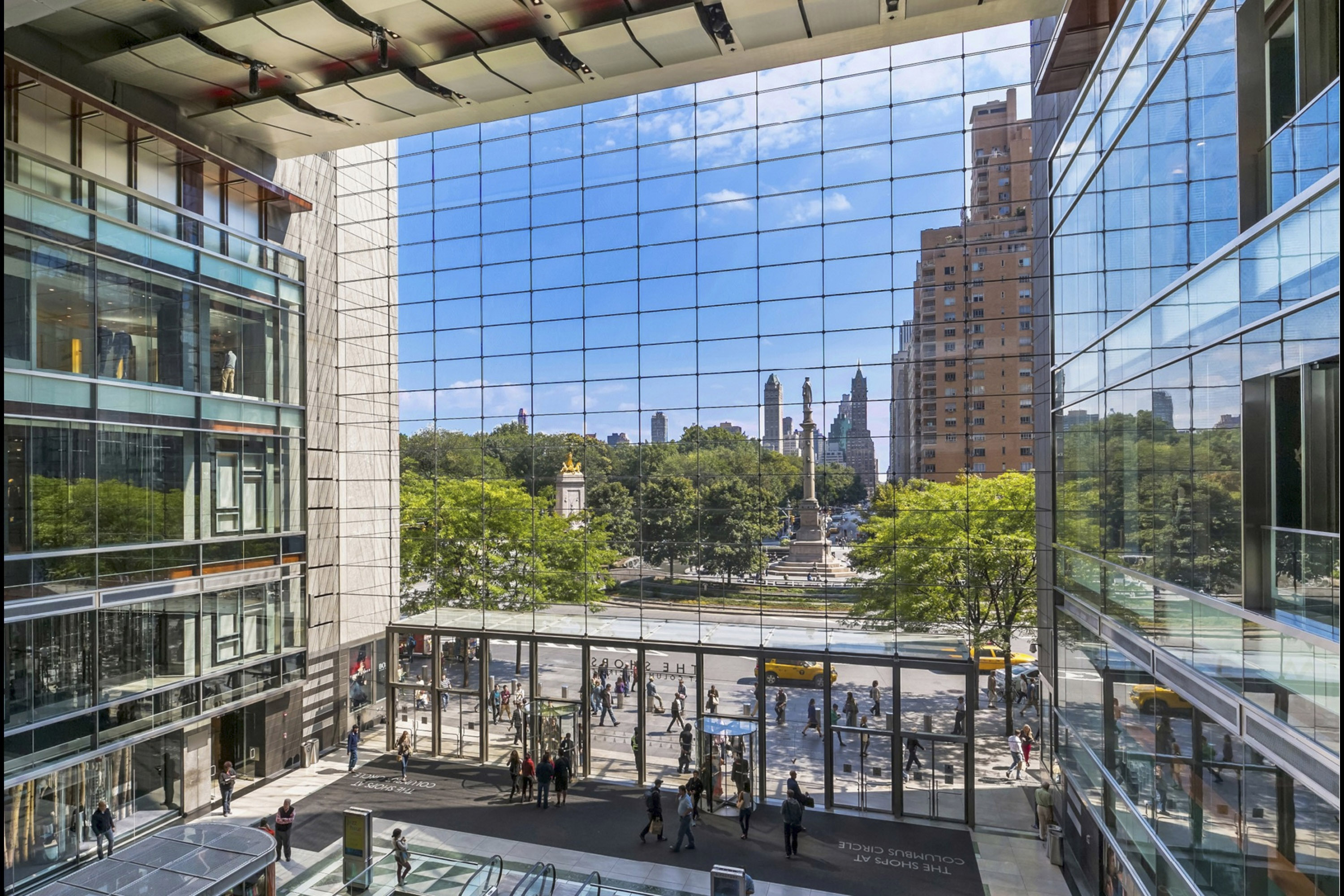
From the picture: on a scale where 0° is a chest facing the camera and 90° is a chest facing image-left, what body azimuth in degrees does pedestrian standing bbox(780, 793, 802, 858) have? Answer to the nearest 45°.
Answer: approximately 180°

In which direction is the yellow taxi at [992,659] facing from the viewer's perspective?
to the viewer's right

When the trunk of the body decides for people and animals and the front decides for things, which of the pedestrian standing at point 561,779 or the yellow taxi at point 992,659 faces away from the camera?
the pedestrian standing

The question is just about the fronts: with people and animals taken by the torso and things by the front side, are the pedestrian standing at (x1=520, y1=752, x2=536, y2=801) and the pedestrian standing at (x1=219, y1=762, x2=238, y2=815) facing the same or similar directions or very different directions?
very different directions

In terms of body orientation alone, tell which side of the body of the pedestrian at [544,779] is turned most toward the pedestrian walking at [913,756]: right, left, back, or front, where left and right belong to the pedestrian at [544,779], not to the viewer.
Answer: right

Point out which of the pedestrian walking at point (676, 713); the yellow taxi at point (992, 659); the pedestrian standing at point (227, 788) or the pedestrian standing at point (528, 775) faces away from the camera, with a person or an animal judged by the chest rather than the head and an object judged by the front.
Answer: the pedestrian standing at point (528, 775)

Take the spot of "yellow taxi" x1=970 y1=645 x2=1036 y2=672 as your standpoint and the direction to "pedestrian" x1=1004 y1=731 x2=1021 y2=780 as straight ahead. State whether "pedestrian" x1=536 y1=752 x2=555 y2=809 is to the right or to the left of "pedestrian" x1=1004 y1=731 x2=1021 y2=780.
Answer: right

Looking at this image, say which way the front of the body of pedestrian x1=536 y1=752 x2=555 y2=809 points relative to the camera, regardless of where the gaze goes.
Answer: away from the camera

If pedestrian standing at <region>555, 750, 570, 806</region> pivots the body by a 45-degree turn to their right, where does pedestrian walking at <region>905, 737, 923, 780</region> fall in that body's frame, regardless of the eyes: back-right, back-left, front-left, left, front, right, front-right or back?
front-right

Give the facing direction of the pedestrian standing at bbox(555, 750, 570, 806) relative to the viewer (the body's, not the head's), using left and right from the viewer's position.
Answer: facing away from the viewer

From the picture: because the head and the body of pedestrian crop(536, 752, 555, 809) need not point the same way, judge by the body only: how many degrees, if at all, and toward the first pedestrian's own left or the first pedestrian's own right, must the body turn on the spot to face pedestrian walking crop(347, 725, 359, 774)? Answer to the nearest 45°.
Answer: approximately 45° to the first pedestrian's own left
